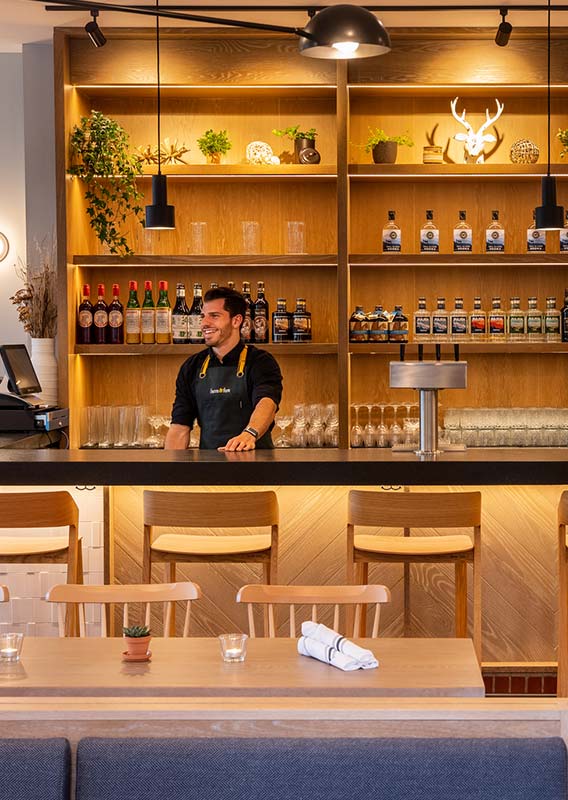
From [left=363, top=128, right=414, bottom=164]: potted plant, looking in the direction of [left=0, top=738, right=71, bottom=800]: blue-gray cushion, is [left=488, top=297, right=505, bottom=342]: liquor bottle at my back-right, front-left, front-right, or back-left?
back-left

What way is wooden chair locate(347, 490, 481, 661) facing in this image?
away from the camera

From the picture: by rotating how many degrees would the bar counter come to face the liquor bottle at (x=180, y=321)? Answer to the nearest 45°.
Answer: approximately 180°

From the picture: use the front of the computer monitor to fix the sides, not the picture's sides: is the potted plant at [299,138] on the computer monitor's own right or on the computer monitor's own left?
on the computer monitor's own left

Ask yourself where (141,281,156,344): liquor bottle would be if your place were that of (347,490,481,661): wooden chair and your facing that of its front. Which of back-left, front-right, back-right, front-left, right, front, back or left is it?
front-left

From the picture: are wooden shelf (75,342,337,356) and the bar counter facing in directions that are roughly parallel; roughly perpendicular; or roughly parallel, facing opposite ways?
roughly parallel

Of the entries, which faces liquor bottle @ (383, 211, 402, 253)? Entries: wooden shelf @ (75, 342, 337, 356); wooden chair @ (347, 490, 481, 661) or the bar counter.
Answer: the wooden chair

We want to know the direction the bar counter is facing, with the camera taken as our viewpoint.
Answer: facing the viewer

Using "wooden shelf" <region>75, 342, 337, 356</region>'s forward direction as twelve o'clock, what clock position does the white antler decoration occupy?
The white antler decoration is roughly at 9 o'clock from the wooden shelf.

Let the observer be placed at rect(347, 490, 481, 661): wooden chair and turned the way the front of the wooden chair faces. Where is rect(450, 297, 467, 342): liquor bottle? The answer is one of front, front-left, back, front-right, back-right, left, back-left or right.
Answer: front

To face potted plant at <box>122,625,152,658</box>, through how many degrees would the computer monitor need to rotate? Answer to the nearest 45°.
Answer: approximately 45° to its right

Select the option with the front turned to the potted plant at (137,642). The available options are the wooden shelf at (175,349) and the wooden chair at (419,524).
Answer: the wooden shelf

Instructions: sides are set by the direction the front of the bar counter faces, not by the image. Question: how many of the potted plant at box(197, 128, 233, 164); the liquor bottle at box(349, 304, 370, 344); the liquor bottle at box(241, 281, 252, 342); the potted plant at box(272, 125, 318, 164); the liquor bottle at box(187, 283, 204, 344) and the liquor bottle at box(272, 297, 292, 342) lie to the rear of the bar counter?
6

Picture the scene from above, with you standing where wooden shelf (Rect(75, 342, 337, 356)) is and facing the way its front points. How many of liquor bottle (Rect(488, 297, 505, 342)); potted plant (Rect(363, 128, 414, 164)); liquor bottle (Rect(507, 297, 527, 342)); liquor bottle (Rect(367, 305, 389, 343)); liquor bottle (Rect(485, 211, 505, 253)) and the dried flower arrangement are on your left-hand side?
5

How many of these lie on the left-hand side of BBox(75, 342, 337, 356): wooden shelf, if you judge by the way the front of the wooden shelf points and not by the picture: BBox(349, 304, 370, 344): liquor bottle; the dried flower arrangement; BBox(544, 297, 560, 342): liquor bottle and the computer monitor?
2

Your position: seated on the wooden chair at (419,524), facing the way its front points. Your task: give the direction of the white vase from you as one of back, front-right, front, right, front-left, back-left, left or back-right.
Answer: front-left

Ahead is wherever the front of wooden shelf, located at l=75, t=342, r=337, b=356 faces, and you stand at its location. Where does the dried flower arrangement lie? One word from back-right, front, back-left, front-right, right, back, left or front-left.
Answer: right

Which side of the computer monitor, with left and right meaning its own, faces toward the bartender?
front

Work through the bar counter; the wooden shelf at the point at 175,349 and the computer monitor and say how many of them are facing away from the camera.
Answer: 0
